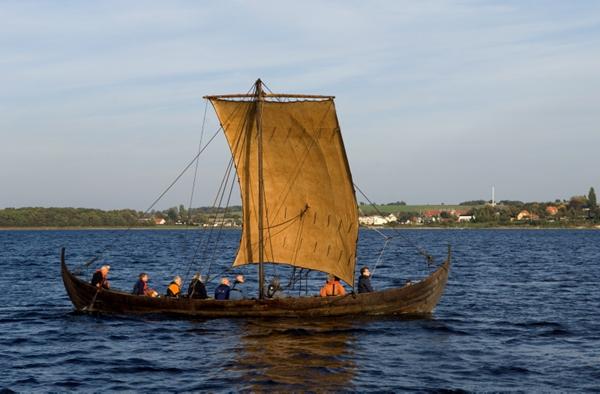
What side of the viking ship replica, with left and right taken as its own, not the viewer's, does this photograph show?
right
